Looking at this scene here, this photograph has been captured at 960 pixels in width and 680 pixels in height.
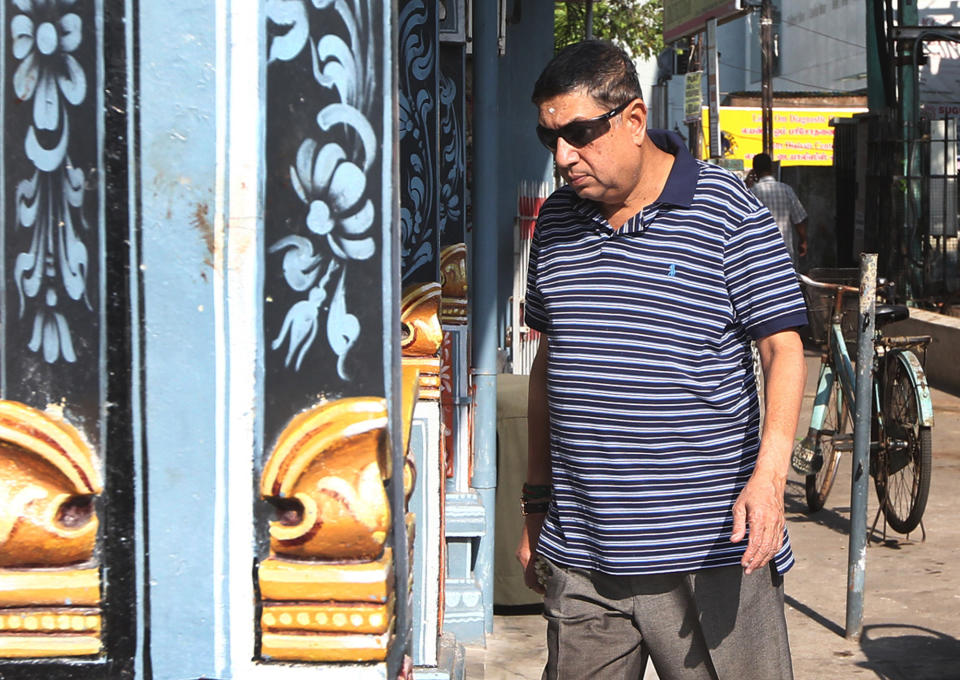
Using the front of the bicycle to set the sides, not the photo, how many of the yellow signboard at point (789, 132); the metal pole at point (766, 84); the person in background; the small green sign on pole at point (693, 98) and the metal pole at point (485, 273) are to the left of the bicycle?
1

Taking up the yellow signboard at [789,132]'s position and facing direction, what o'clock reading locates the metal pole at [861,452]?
The metal pole is roughly at 12 o'clock from the yellow signboard.

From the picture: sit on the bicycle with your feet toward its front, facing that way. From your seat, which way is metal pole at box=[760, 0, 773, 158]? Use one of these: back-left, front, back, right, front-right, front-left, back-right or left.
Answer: front-right

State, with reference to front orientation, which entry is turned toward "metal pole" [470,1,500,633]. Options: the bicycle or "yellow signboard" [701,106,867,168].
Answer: the yellow signboard

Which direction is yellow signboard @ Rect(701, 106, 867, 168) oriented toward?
toward the camera

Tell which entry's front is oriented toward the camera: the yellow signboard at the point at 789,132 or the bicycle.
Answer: the yellow signboard

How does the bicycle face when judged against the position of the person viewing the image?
facing away from the viewer and to the left of the viewer

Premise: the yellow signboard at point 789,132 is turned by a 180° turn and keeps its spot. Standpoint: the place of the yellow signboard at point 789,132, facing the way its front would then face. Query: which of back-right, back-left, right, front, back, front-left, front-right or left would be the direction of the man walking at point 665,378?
back

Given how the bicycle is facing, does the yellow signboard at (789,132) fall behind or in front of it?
in front

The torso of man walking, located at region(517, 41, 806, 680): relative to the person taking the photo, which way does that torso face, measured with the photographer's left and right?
facing the viewer and to the left of the viewer

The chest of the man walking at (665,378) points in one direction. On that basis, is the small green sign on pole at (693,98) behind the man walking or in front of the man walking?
behind

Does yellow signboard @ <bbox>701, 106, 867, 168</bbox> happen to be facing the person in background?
yes

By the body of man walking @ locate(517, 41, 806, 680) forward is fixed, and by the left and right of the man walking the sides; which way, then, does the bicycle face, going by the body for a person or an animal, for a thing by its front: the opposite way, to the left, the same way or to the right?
to the right

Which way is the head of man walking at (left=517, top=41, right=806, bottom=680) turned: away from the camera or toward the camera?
toward the camera

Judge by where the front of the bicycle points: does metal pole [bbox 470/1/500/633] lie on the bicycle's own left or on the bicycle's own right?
on the bicycle's own left

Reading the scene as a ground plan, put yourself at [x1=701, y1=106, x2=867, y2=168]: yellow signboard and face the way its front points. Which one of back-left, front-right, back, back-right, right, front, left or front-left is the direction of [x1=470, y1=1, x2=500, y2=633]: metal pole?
front
